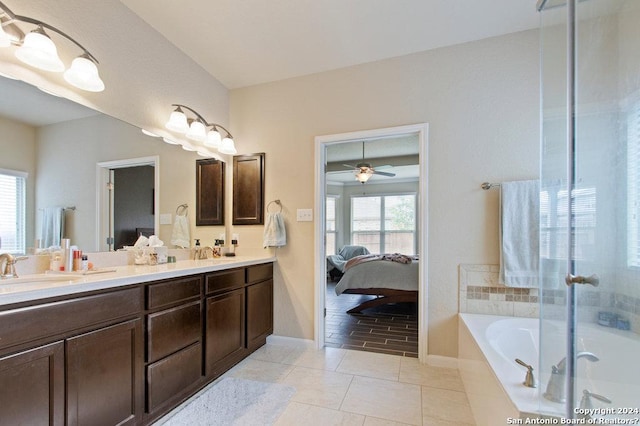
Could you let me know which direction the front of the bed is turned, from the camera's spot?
facing to the left of the viewer

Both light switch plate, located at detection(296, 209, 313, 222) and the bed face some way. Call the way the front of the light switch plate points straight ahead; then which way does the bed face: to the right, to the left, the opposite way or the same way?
to the right

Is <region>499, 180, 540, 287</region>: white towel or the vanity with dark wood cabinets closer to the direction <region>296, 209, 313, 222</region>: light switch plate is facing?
the vanity with dark wood cabinets

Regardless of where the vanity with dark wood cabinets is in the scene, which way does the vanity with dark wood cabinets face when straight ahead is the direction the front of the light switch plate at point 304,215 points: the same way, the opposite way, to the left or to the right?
to the left

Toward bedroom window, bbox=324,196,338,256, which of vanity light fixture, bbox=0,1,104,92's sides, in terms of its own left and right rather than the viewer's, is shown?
left

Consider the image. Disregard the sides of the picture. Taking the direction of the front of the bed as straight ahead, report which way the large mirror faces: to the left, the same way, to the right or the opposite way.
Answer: the opposite way

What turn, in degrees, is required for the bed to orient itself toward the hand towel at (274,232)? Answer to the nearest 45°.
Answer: approximately 45° to its left

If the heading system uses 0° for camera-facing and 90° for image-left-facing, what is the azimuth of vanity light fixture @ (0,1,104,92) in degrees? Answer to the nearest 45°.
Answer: approximately 315°

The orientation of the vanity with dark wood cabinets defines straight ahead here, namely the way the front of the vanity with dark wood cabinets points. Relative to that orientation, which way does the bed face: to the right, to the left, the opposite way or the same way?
the opposite way

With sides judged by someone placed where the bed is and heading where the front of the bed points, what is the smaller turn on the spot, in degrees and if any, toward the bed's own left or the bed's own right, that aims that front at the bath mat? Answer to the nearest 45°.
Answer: approximately 45° to the bed's own left

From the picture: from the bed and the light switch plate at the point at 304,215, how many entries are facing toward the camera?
1

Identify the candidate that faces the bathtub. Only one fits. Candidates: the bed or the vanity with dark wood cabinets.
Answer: the vanity with dark wood cabinets

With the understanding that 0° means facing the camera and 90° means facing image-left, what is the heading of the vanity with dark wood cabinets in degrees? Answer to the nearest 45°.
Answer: approximately 315°

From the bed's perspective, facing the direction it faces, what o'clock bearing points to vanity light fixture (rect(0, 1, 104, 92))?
The vanity light fixture is roughly at 10 o'clock from the bed.

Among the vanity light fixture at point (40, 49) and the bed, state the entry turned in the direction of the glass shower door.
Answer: the vanity light fixture
